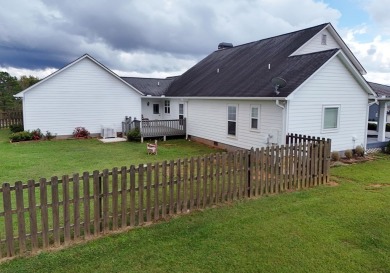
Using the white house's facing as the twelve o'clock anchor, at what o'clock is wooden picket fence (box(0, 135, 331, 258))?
The wooden picket fence is roughly at 5 o'clock from the white house.

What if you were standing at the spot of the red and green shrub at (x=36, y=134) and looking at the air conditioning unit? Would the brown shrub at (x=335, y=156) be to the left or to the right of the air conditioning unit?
right

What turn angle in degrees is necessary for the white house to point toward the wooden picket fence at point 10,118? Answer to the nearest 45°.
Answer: approximately 90° to its left

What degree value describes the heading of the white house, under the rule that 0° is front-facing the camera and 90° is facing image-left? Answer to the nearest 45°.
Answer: approximately 225°

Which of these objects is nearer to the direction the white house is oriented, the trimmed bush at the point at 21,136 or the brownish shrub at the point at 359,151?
the brownish shrub

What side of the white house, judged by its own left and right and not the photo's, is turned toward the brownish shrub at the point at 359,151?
right

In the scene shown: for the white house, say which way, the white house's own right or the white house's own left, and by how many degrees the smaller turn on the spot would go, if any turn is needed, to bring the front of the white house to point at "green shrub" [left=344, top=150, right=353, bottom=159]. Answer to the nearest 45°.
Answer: approximately 90° to the white house's own right

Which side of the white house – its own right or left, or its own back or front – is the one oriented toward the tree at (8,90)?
left
